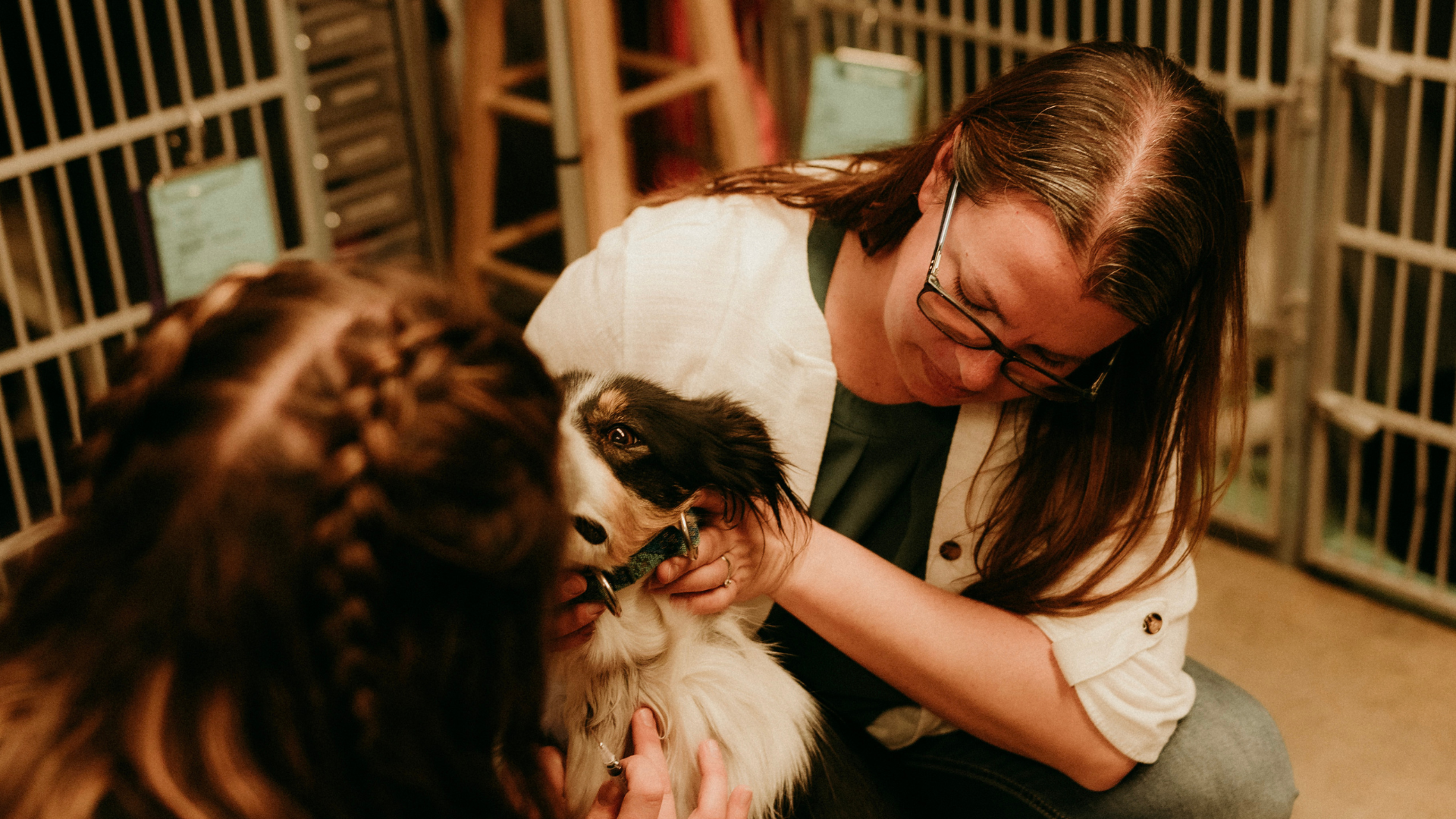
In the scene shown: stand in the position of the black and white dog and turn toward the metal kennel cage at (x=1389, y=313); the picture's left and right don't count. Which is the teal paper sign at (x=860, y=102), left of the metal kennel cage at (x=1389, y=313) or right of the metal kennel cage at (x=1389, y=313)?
left

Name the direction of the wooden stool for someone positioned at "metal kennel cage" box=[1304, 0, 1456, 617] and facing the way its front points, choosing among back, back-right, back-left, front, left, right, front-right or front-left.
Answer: front-right

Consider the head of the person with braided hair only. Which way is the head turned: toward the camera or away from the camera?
away from the camera

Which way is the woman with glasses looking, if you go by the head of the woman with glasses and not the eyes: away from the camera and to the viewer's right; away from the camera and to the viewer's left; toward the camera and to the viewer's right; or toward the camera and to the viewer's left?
toward the camera and to the viewer's left

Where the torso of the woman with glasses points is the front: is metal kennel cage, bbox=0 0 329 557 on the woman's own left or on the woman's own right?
on the woman's own right

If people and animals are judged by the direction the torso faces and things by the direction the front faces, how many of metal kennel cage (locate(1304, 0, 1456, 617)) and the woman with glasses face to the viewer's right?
0

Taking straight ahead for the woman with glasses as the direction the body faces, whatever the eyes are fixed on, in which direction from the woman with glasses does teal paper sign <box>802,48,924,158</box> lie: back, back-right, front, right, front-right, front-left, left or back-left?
back-right

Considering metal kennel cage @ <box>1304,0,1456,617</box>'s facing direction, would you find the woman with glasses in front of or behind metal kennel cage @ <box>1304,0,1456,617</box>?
in front

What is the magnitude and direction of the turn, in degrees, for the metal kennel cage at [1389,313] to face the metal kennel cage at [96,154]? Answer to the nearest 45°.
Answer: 0° — it already faces it

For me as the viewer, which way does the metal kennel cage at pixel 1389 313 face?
facing the viewer and to the left of the viewer

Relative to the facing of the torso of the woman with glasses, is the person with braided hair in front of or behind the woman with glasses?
in front
